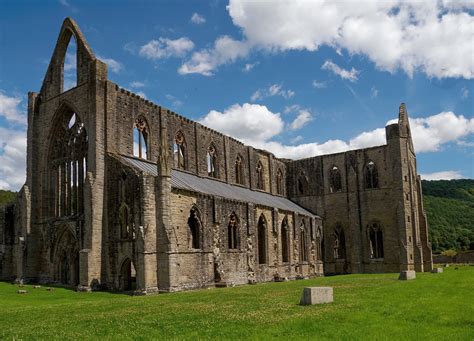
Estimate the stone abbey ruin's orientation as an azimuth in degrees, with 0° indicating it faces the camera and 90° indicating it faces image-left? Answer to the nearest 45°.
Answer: approximately 45°
